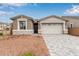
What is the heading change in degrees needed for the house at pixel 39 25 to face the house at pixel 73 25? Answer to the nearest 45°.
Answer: approximately 90° to its left

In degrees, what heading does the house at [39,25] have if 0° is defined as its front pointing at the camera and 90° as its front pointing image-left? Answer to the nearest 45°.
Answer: approximately 0°

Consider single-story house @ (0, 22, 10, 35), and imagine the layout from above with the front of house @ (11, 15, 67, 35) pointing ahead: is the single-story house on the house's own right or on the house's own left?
on the house's own right
